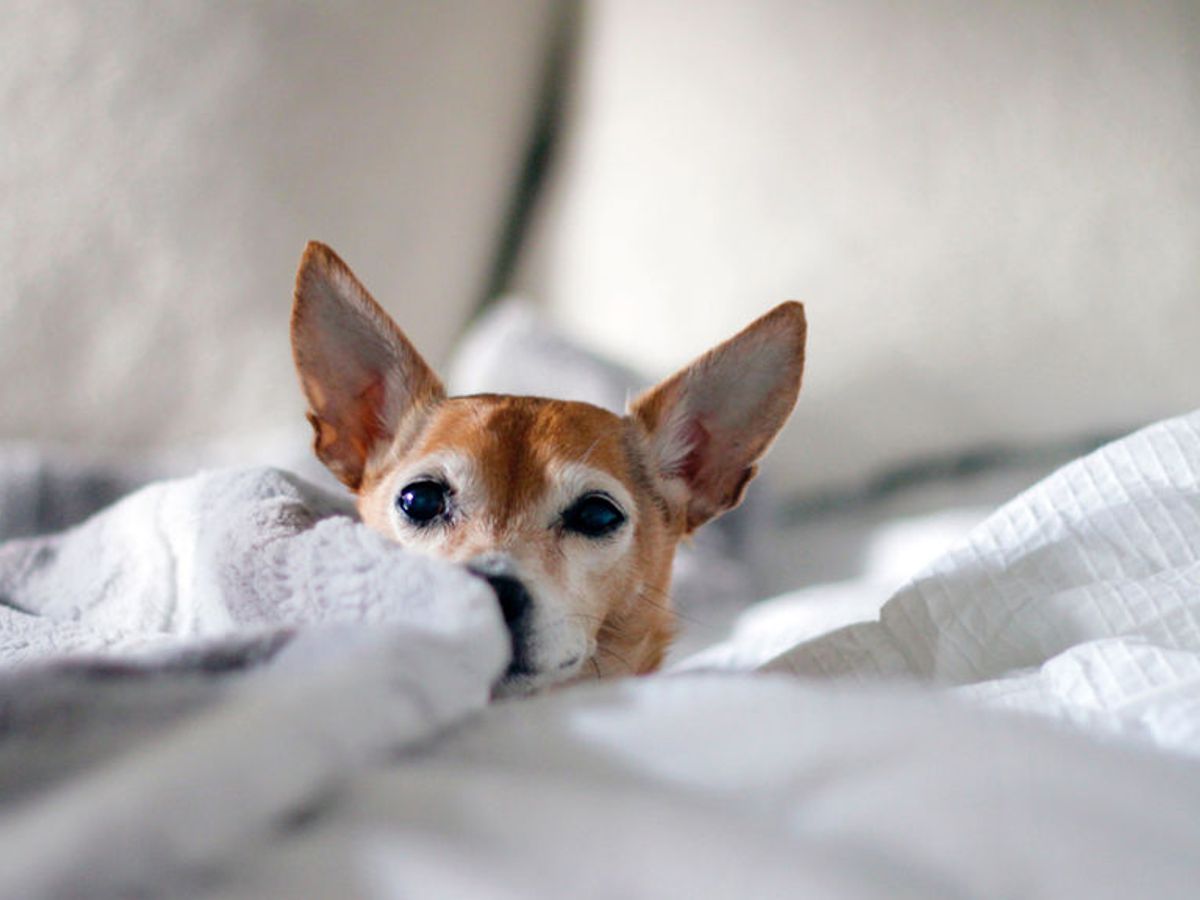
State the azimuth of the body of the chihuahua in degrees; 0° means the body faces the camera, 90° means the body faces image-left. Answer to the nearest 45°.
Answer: approximately 0°
